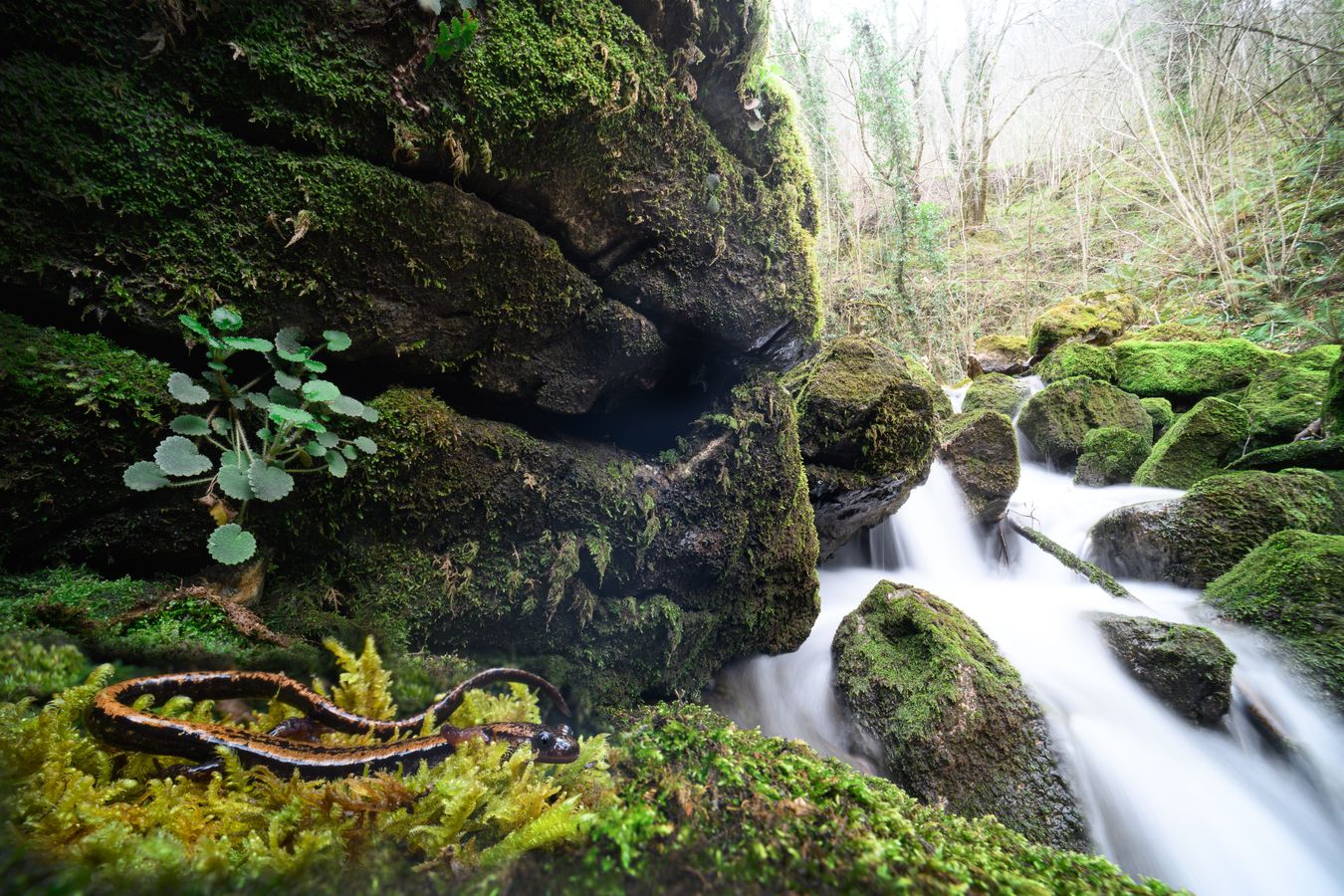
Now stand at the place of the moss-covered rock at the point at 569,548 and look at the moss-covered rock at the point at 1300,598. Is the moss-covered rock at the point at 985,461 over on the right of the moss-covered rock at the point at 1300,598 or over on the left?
left

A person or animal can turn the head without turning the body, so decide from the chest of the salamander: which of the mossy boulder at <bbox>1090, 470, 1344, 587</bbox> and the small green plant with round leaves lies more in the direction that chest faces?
the mossy boulder

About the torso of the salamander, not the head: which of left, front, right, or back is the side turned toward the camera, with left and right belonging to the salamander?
right

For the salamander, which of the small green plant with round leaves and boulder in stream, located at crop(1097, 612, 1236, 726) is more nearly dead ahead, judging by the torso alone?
the boulder in stream

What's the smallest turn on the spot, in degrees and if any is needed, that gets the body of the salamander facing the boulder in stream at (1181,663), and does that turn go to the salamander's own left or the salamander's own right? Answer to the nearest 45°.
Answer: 0° — it already faces it

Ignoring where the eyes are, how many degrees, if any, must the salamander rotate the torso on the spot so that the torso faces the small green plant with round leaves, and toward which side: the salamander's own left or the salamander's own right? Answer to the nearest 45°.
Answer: approximately 135° to the salamander's own left
